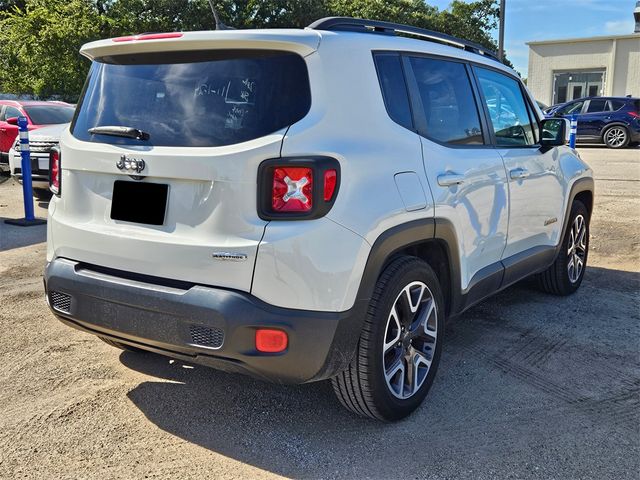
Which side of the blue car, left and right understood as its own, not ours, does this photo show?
left

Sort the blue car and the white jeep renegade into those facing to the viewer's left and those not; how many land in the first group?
1

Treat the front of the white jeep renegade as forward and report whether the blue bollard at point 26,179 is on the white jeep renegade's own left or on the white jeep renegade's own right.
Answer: on the white jeep renegade's own left

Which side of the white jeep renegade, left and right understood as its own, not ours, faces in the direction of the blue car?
front

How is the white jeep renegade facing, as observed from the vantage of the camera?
facing away from the viewer and to the right of the viewer

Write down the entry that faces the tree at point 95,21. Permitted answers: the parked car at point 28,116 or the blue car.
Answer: the blue car

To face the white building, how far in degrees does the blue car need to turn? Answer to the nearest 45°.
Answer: approximately 90° to its right

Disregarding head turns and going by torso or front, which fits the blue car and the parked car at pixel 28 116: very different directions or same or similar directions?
very different directions

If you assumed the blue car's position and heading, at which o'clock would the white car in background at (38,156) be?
The white car in background is roughly at 10 o'clock from the blue car.

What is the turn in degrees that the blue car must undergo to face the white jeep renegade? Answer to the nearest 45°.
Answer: approximately 90° to its left

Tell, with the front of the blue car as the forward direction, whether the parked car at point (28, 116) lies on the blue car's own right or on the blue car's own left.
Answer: on the blue car's own left

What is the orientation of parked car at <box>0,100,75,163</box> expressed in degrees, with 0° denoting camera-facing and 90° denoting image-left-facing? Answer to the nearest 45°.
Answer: approximately 315°

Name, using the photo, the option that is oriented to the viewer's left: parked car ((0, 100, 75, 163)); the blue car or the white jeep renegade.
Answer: the blue car

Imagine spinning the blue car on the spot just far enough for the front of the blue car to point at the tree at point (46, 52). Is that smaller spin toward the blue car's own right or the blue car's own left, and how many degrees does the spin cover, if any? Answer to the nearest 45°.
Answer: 0° — it already faces it
